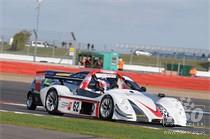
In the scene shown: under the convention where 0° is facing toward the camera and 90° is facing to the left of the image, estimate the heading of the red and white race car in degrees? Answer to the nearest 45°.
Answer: approximately 315°
